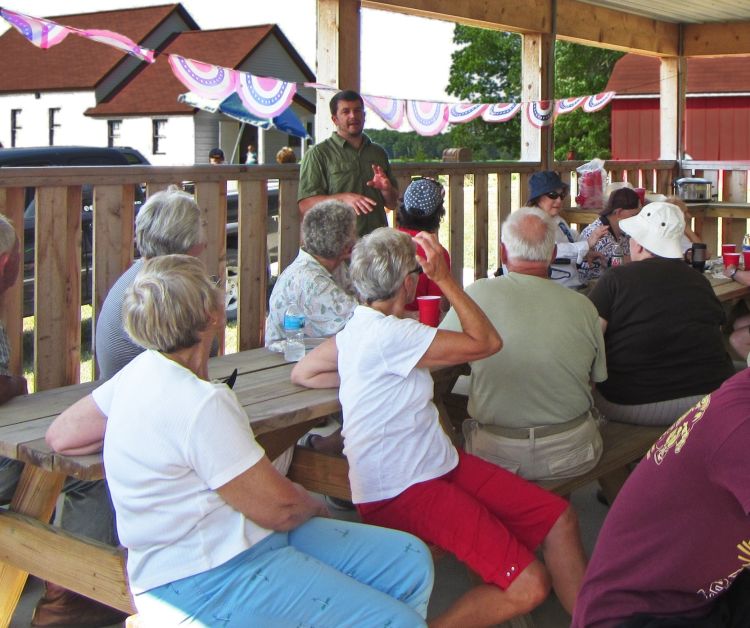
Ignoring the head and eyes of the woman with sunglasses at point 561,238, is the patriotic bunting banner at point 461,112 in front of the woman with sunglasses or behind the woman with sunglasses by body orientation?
behind

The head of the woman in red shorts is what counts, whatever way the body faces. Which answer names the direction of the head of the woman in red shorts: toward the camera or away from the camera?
away from the camera

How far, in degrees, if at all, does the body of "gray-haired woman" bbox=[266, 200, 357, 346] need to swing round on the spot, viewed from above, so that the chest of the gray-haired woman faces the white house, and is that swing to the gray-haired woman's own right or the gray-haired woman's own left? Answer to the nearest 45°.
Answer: approximately 45° to the gray-haired woman's own left

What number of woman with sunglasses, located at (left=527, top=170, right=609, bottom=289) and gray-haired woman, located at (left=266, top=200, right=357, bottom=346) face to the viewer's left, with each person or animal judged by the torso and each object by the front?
0

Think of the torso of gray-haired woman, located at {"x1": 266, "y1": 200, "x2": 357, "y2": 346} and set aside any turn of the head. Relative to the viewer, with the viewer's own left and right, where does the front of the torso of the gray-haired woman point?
facing away from the viewer and to the right of the viewer

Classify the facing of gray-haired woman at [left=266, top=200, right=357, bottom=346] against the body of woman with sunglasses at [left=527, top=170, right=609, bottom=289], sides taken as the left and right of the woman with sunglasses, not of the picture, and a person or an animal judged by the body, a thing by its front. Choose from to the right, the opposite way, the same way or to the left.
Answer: to the left

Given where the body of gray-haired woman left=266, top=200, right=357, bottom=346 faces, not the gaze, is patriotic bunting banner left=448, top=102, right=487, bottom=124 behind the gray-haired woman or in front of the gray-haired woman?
in front
